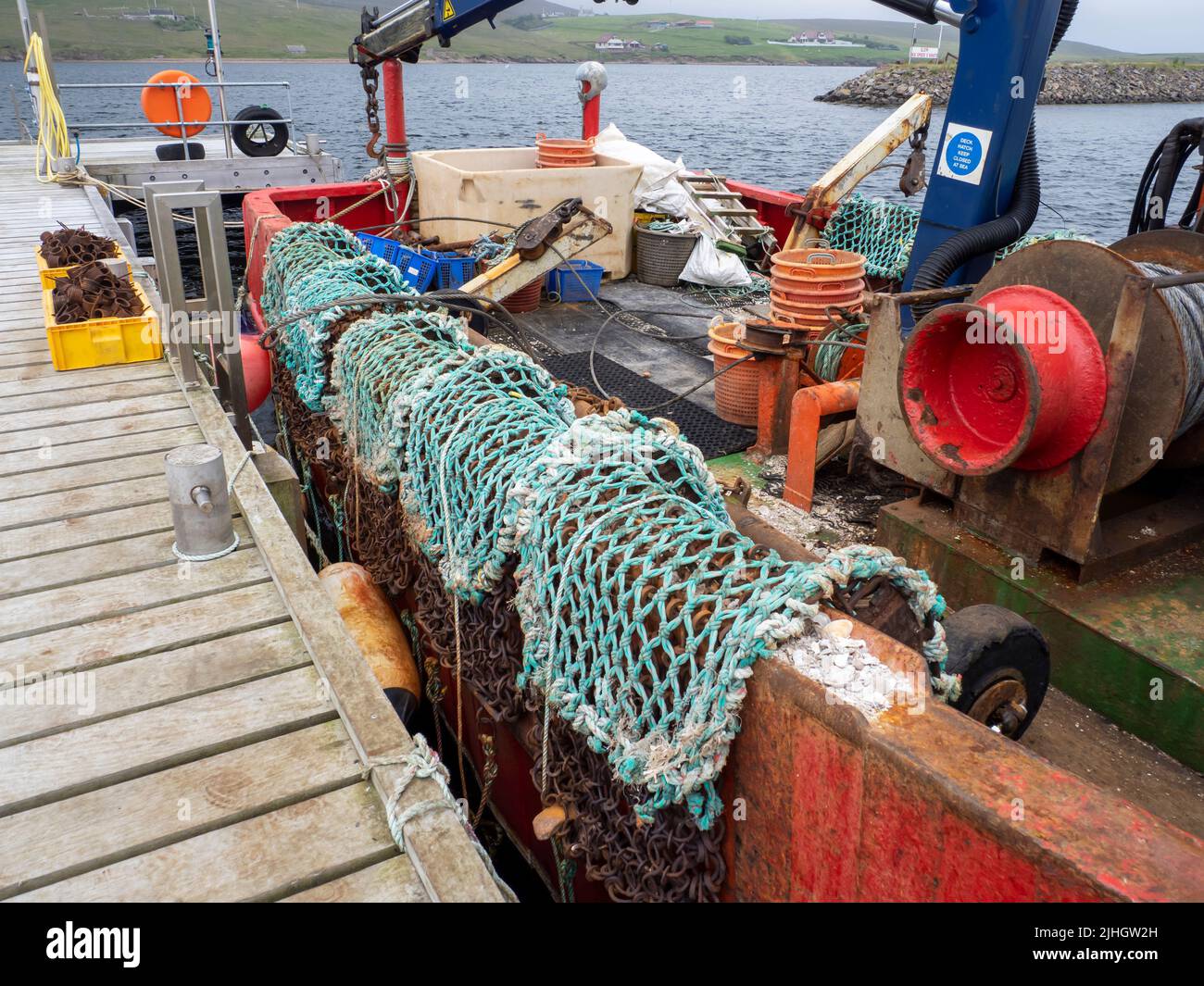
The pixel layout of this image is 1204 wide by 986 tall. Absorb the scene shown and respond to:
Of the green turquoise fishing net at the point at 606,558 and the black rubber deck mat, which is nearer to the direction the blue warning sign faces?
the green turquoise fishing net

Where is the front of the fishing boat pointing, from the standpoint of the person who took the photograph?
facing the viewer and to the right of the viewer

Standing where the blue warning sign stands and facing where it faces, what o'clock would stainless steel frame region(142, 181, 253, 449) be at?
The stainless steel frame is roughly at 2 o'clock from the blue warning sign.

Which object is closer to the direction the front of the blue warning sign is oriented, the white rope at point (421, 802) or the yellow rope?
the white rope

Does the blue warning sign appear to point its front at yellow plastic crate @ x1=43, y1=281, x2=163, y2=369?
no

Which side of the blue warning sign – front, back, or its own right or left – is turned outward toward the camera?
front

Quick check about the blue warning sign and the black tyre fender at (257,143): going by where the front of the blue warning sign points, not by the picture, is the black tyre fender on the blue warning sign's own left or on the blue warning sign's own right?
on the blue warning sign's own right

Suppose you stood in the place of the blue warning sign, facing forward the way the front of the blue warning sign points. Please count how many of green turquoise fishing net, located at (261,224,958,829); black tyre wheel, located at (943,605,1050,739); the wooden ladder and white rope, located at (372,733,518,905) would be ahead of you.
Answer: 3

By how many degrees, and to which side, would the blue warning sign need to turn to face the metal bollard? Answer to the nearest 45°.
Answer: approximately 45° to its right
